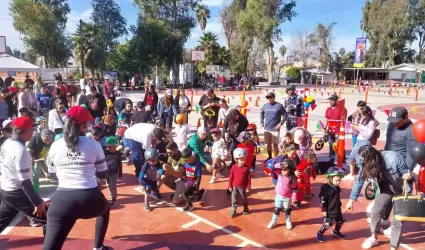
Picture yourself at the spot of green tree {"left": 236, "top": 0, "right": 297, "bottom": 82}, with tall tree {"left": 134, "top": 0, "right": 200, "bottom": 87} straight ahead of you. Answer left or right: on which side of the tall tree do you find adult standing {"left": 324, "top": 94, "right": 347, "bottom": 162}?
left

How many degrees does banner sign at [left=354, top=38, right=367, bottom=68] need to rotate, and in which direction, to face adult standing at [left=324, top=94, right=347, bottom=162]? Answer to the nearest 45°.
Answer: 0° — it already faces them

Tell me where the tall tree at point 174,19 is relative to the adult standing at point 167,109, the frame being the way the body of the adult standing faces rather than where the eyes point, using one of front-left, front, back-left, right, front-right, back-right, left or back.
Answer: back

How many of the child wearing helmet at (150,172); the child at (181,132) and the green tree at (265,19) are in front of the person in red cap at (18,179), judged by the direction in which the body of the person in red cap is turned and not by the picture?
3

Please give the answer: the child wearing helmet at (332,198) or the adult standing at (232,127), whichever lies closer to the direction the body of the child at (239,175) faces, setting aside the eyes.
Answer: the child wearing helmet

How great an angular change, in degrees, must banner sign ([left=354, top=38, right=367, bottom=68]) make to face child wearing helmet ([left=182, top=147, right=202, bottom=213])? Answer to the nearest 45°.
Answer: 0° — it already faces them

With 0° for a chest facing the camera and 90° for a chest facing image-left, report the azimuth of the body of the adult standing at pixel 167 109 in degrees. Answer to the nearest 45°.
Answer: approximately 0°

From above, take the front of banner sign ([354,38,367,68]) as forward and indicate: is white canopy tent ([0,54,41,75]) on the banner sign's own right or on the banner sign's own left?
on the banner sign's own right

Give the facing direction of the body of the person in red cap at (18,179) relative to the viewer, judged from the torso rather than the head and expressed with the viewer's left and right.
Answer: facing away from the viewer and to the right of the viewer

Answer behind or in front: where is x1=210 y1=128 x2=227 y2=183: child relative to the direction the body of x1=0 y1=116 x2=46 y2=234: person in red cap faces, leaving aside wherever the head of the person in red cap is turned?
in front

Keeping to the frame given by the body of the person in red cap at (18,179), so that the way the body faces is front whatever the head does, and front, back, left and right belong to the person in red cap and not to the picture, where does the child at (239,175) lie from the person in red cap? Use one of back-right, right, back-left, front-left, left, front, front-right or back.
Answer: front-right
